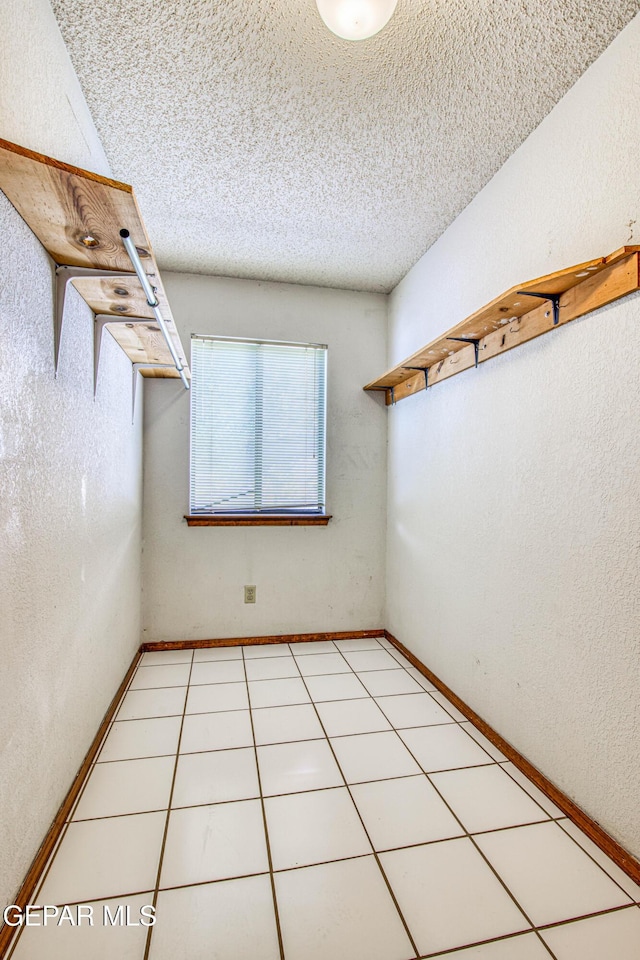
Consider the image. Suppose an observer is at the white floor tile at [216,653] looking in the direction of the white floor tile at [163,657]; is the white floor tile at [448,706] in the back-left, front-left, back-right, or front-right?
back-left

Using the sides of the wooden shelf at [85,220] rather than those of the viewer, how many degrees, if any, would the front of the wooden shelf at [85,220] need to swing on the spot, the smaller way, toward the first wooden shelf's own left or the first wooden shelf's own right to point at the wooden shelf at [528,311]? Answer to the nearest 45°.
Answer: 0° — it already faces it

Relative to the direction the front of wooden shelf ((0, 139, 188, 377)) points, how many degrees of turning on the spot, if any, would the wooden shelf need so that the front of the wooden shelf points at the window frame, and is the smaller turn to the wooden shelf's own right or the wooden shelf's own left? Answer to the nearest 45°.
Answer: approximately 45° to the wooden shelf's own left

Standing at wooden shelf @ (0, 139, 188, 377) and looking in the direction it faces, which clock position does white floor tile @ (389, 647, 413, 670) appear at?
The white floor tile is roughly at 11 o'clock from the wooden shelf.

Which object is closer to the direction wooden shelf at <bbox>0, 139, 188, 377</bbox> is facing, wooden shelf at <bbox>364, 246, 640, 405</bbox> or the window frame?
the wooden shelf

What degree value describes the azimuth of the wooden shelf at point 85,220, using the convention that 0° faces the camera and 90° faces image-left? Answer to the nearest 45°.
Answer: approximately 270°

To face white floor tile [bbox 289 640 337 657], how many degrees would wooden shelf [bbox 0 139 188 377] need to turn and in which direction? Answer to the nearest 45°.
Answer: approximately 45° to its left

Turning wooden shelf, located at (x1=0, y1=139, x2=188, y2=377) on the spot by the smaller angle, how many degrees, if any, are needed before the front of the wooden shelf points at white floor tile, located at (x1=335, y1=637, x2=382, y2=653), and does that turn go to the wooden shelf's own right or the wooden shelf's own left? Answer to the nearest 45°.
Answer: approximately 45° to the wooden shelf's own left
